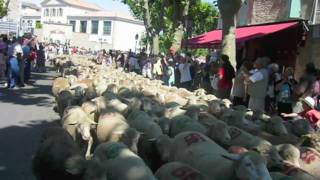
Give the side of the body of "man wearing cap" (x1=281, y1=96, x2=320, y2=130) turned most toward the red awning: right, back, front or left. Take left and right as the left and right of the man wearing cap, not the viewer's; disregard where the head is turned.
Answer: right

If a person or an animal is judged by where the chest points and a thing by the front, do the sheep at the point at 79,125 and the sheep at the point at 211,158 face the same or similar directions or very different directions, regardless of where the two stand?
same or similar directions

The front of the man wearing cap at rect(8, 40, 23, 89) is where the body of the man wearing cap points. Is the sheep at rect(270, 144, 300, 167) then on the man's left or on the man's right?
on the man's right

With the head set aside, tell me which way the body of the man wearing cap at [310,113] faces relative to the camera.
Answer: to the viewer's left

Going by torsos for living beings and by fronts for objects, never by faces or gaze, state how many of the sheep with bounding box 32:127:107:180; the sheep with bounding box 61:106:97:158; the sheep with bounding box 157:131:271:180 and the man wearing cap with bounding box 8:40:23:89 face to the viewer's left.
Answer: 0

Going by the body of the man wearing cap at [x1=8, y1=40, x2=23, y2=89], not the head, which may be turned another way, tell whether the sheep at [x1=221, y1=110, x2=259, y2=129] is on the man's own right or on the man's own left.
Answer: on the man's own right

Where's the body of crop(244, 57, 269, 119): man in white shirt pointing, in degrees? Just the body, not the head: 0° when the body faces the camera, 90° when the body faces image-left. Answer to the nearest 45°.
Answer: approximately 90°

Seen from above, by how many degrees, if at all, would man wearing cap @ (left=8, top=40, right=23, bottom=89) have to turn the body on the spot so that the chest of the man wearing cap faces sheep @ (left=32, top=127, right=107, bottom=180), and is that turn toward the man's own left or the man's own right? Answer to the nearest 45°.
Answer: approximately 90° to the man's own right

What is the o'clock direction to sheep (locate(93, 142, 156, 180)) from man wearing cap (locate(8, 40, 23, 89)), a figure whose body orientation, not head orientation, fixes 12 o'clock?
The sheep is roughly at 3 o'clock from the man wearing cap.

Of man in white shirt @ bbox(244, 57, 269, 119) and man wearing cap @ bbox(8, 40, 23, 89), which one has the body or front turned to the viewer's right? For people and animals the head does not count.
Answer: the man wearing cap

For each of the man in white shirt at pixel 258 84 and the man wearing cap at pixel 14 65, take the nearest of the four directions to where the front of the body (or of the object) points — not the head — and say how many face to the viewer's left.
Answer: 1
